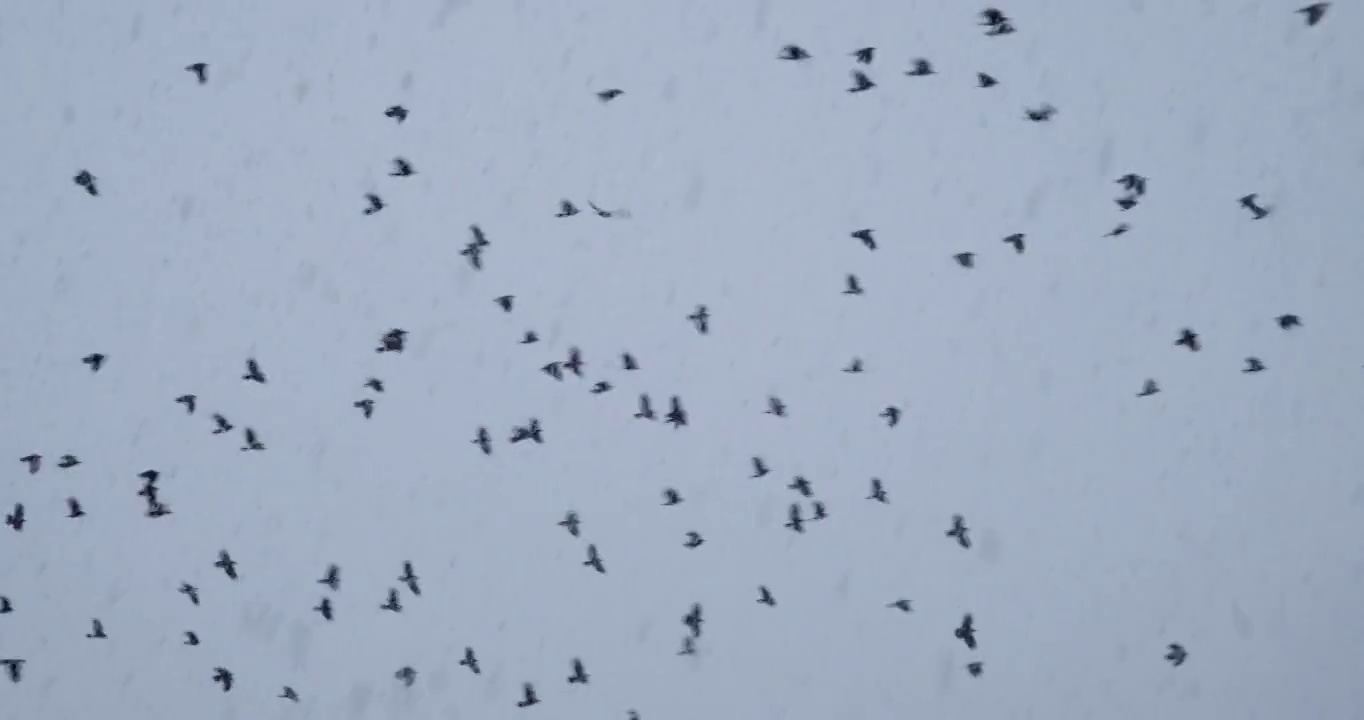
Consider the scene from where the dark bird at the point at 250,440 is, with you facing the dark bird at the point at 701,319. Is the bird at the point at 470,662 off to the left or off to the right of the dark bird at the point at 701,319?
right

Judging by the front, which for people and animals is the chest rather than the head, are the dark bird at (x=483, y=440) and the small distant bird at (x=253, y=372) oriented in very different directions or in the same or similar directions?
same or similar directions
